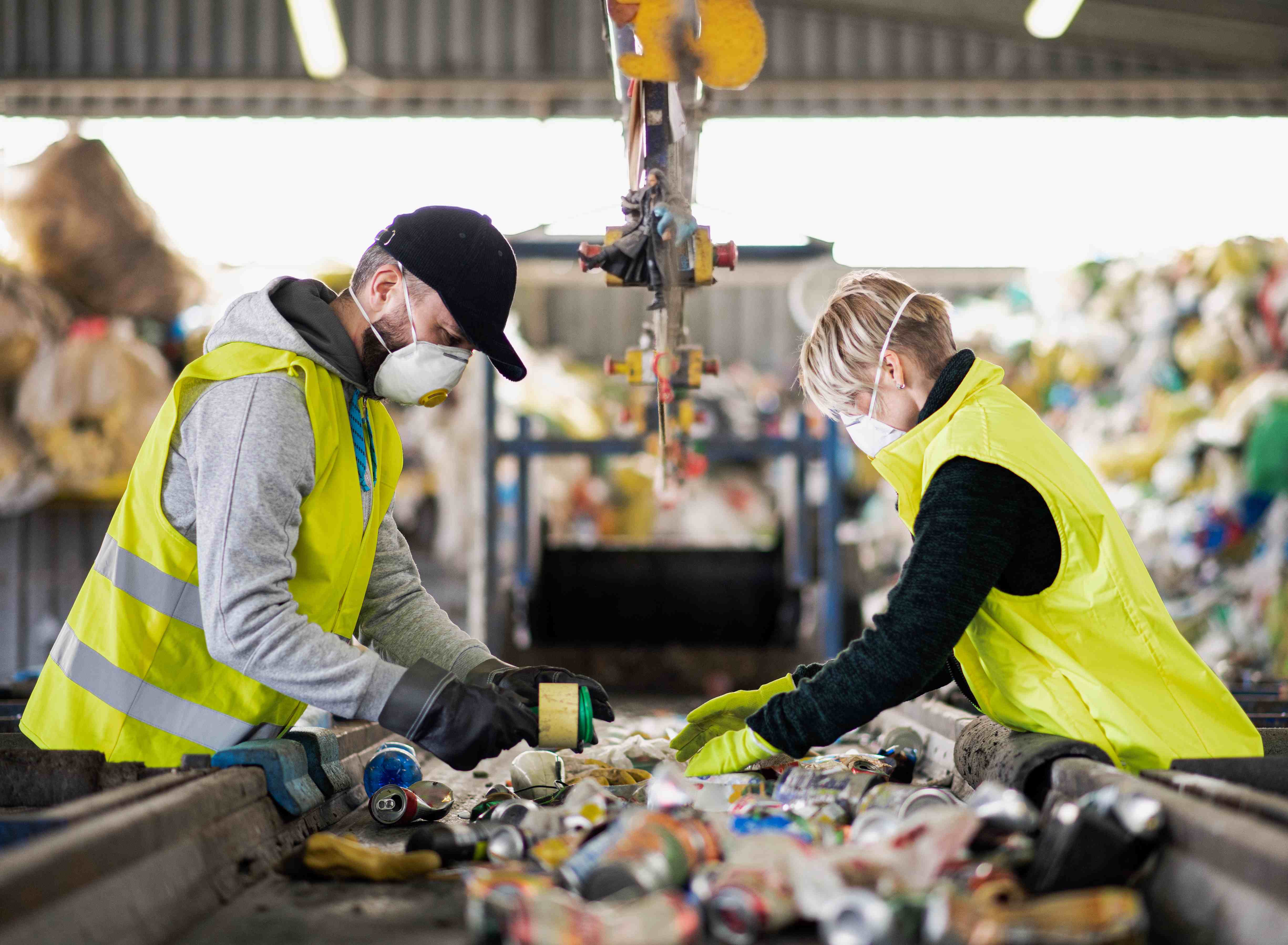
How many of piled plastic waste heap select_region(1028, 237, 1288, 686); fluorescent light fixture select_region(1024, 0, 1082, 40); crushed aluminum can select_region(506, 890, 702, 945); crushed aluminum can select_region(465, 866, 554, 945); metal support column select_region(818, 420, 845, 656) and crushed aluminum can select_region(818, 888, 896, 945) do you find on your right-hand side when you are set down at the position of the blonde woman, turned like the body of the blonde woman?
3

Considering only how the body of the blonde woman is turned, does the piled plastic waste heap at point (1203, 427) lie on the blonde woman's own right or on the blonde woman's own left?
on the blonde woman's own right

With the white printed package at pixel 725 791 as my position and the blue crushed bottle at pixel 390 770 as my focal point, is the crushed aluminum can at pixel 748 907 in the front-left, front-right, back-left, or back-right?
back-left

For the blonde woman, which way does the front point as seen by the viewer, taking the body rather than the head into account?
to the viewer's left

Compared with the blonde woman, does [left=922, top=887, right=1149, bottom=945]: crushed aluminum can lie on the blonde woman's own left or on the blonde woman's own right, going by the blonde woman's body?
on the blonde woman's own left

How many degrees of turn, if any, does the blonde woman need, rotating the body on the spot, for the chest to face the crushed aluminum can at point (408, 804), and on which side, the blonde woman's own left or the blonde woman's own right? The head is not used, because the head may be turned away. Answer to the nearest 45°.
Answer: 0° — they already face it

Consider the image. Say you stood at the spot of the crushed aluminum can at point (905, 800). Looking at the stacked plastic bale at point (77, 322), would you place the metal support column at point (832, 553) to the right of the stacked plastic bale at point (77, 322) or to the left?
right

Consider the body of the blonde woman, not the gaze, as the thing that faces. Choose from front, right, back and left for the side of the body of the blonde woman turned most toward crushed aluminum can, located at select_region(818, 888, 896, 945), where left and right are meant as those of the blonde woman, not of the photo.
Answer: left
